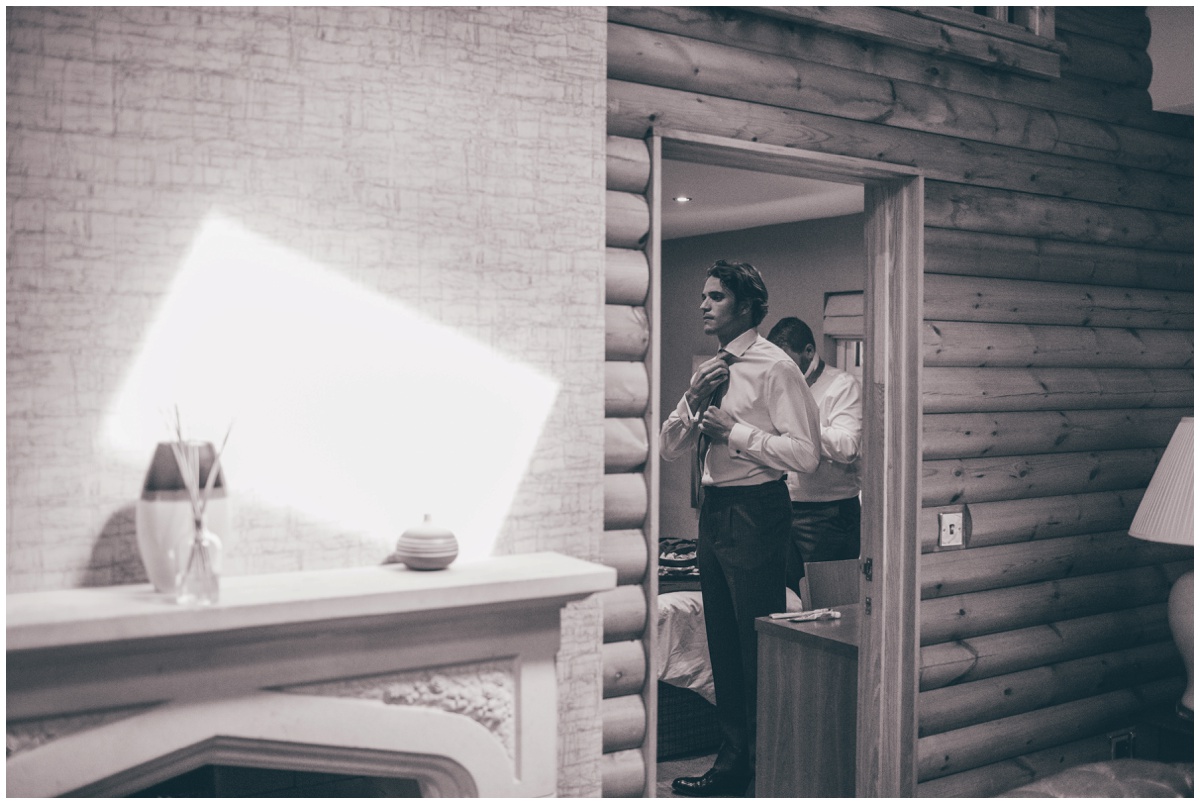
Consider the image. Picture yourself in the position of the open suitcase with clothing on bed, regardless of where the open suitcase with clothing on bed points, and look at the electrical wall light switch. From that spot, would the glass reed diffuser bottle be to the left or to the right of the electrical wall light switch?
right

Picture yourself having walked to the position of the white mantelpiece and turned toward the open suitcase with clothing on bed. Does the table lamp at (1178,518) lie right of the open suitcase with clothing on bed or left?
right

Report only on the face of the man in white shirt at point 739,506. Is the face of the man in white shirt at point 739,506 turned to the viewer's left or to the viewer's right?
to the viewer's left

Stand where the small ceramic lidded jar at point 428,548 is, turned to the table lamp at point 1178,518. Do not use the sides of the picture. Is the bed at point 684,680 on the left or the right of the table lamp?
left

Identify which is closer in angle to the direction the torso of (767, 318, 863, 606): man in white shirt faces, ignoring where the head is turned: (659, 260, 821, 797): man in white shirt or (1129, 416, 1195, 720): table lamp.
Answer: the man in white shirt

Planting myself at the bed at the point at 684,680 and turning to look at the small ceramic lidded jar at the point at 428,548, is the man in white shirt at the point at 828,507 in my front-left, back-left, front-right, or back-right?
back-left
